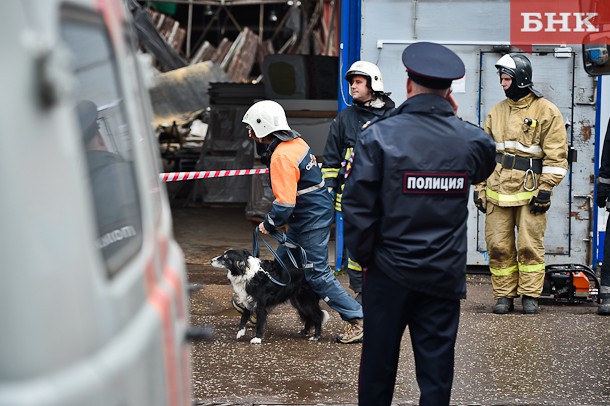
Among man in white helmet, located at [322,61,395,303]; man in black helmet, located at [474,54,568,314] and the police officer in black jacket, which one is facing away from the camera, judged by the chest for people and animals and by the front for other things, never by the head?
the police officer in black jacket

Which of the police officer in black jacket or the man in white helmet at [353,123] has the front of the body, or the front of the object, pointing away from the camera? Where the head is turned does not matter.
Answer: the police officer in black jacket

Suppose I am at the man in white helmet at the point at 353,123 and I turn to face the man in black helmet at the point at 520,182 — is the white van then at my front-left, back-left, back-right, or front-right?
back-right

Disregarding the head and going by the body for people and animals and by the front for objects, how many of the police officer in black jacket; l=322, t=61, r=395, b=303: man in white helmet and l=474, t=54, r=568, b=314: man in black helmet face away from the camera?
1

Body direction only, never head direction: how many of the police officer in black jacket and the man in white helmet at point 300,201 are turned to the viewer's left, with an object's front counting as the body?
1

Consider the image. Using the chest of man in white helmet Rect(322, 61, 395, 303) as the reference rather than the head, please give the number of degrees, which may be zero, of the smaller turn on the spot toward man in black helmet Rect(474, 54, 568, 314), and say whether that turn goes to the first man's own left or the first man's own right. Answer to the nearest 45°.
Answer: approximately 135° to the first man's own left

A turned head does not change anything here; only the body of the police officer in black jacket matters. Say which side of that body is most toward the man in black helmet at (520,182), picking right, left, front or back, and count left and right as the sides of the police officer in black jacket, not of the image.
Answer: front

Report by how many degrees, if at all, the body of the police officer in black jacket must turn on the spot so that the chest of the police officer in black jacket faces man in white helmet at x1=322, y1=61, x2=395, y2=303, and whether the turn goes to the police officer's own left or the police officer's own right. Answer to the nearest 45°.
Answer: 0° — they already face them

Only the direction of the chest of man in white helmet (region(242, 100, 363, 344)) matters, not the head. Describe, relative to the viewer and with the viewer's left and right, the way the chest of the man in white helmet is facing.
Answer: facing to the left of the viewer

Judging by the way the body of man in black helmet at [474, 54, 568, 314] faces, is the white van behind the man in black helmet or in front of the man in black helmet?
in front

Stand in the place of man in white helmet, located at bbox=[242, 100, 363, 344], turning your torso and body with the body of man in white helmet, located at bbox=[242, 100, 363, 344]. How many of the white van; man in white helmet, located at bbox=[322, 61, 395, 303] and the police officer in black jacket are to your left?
2

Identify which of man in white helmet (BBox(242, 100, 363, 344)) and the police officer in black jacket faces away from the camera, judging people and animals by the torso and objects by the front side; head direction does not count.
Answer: the police officer in black jacket

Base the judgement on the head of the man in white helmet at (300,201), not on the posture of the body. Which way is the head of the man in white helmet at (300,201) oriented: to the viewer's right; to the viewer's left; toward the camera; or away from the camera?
to the viewer's left
